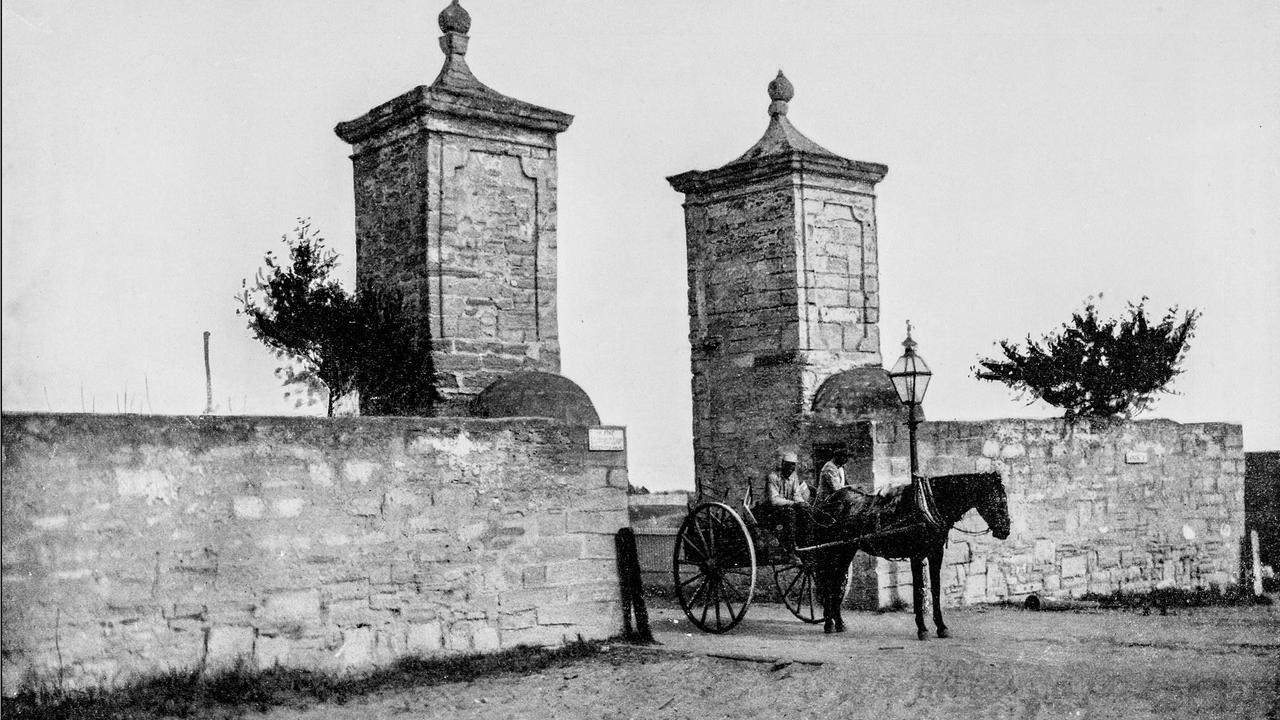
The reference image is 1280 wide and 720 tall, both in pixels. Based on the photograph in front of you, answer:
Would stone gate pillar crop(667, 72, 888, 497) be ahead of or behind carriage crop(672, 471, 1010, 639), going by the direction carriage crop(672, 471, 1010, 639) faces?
behind

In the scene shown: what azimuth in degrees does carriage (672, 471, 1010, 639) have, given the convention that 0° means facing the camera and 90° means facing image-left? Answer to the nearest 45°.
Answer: approximately 315°

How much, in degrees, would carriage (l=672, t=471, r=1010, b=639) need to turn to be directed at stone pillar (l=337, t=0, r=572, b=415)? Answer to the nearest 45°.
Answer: approximately 180°

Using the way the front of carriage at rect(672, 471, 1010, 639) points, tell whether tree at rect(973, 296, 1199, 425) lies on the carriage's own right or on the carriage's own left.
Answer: on the carriage's own left

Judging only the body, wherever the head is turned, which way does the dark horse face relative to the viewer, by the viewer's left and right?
facing to the right of the viewer

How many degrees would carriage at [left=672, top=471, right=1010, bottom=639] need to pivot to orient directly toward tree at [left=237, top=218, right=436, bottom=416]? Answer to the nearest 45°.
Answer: approximately 180°
